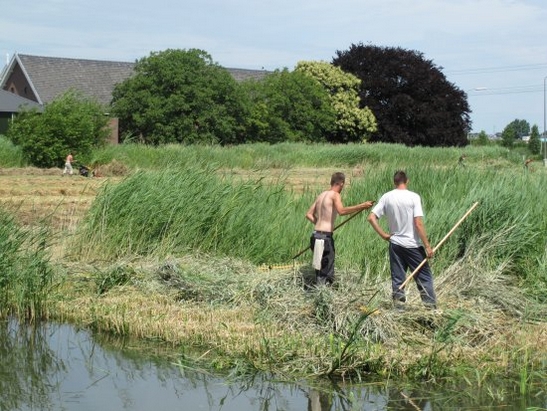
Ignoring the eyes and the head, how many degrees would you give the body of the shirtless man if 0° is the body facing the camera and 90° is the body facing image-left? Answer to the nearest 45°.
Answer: approximately 225°

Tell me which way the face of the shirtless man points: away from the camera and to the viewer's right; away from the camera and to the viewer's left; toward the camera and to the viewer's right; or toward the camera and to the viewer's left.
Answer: away from the camera and to the viewer's right
